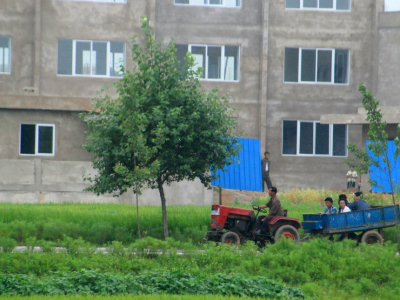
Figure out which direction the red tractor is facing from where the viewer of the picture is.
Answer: facing to the left of the viewer

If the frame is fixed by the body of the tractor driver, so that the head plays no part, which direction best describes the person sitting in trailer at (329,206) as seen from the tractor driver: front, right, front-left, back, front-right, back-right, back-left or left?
back-right

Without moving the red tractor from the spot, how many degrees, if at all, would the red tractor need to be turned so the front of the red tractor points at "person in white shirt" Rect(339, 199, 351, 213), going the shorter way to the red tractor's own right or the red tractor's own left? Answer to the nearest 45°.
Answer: approximately 135° to the red tractor's own right

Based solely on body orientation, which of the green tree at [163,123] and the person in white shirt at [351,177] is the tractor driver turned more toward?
the green tree

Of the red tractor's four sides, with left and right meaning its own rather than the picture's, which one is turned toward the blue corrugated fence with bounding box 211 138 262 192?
right

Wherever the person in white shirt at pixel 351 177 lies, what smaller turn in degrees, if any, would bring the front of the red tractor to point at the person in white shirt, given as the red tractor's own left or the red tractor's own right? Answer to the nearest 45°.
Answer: approximately 90° to the red tractor's own right

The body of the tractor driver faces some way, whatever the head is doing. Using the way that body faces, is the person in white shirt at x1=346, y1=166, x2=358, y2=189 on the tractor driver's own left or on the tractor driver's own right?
on the tractor driver's own right

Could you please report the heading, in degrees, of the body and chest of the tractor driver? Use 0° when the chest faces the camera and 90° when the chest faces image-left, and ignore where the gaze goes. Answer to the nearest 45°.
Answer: approximately 90°

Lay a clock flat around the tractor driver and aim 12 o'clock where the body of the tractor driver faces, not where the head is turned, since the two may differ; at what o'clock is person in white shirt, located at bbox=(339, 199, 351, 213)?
The person in white shirt is roughly at 5 o'clock from the tractor driver.

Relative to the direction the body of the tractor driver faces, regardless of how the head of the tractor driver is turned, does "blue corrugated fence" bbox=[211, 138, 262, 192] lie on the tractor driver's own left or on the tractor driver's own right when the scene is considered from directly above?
on the tractor driver's own right

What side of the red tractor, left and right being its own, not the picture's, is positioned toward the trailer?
back
